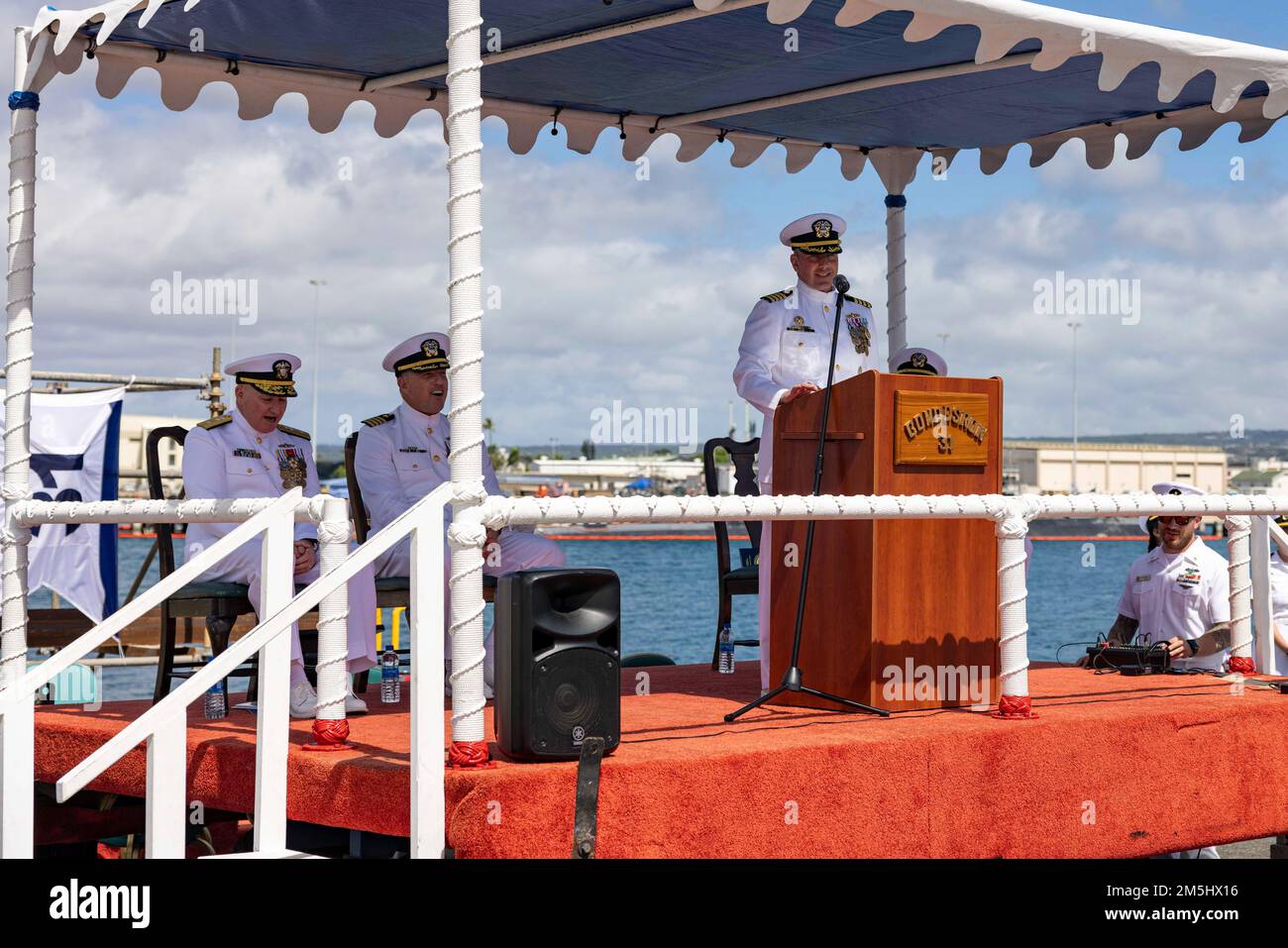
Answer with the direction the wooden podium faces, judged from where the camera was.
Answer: facing the viewer and to the right of the viewer

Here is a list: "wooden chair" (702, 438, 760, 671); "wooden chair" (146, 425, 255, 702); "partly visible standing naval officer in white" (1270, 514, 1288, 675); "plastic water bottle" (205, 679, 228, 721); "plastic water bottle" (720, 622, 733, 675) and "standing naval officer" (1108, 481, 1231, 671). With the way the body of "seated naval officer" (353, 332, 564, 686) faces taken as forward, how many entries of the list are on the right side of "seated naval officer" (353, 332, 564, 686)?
2

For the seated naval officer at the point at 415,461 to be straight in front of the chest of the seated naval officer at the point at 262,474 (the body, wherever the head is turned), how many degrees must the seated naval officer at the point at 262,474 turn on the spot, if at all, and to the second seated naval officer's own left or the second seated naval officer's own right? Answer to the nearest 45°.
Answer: approximately 90° to the second seated naval officer's own left

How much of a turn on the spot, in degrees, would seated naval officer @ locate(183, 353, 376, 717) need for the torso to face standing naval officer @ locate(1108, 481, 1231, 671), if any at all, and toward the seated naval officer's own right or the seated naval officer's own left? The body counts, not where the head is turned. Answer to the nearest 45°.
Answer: approximately 45° to the seated naval officer's own left

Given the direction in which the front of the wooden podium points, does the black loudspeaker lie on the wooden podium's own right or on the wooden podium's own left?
on the wooden podium's own right

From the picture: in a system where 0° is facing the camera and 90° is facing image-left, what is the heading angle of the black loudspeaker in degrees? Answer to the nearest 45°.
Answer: approximately 315°

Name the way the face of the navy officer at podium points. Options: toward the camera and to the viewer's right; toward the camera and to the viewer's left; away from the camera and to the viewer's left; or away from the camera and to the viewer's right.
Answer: toward the camera and to the viewer's right

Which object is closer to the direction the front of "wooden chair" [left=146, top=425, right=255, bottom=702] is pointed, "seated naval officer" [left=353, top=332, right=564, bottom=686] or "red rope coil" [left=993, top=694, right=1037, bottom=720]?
the red rope coil

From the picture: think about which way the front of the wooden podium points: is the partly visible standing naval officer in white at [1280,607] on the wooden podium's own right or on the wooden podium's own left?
on the wooden podium's own left

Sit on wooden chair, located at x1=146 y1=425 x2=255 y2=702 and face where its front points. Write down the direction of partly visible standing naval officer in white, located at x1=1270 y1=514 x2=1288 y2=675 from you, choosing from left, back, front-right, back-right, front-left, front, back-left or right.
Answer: front-left

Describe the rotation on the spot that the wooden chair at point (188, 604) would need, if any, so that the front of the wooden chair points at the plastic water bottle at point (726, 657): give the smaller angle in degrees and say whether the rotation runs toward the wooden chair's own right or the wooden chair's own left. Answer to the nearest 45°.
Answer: approximately 45° to the wooden chair's own left

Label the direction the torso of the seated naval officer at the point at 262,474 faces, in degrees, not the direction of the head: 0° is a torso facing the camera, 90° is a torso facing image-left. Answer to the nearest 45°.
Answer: approximately 315°
